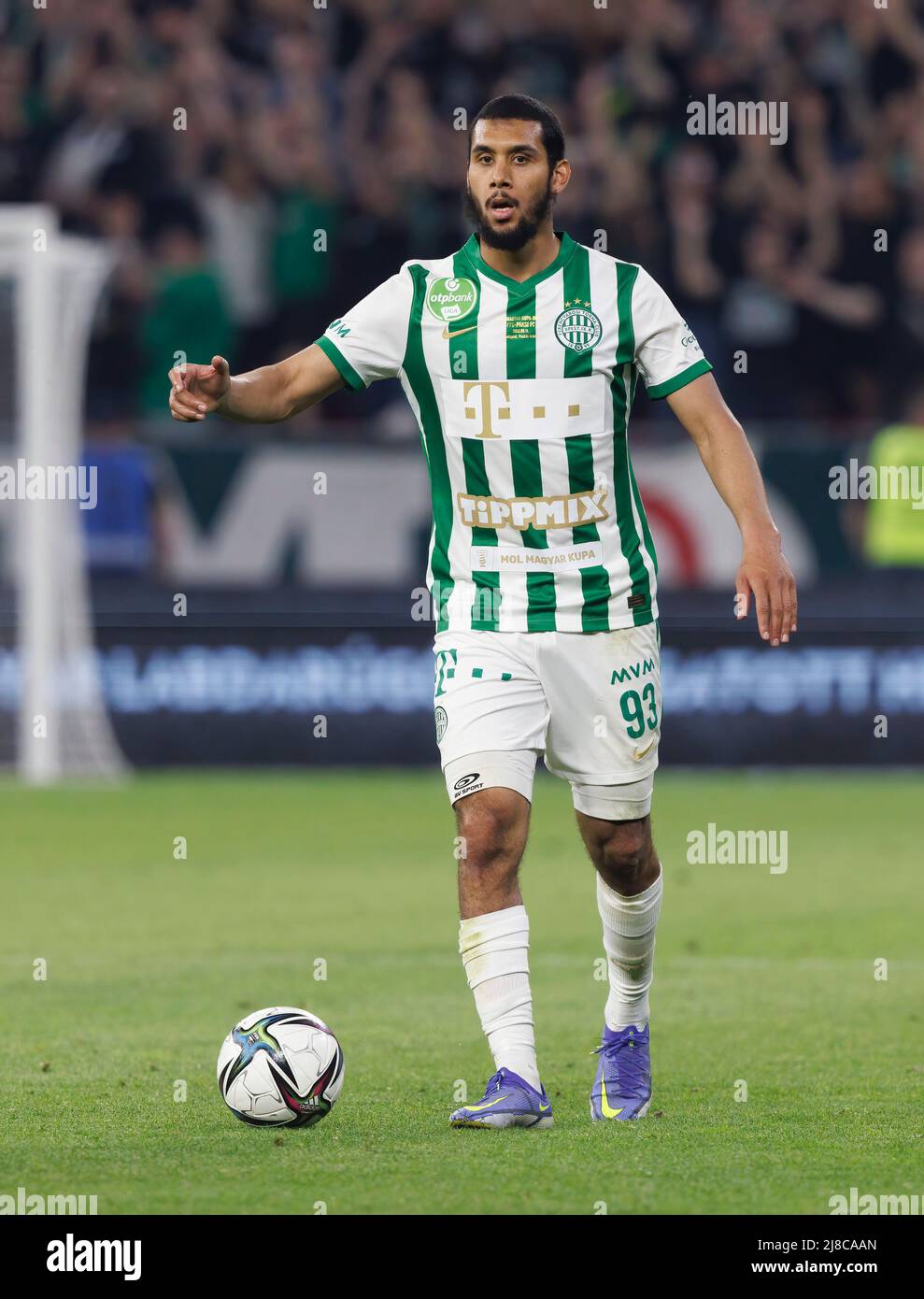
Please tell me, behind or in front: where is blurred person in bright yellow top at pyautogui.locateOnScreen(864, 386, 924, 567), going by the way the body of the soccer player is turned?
behind

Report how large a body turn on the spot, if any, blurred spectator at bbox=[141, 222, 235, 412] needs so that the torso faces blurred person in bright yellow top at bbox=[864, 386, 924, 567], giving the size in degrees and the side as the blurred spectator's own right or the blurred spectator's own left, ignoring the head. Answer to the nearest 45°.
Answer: approximately 45° to the blurred spectator's own left

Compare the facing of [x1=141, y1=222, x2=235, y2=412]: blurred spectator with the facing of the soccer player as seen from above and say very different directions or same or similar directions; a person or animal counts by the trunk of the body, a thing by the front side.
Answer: same or similar directions

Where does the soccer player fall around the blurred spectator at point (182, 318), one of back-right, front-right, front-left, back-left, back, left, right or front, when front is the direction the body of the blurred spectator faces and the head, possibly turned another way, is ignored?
front

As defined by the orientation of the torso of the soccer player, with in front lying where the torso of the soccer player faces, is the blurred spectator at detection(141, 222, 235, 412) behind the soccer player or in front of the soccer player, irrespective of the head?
behind

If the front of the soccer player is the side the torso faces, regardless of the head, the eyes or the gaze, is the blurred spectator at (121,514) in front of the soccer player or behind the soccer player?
behind

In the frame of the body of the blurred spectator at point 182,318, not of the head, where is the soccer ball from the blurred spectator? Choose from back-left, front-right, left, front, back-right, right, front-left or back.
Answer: front

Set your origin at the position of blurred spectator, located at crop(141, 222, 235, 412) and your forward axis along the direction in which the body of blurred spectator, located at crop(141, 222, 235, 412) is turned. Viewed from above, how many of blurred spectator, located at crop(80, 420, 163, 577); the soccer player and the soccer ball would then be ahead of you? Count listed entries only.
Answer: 3

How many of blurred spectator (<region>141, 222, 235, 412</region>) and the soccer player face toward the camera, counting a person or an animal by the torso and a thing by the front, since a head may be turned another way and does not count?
2

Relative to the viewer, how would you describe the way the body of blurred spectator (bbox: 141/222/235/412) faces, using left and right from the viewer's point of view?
facing the viewer

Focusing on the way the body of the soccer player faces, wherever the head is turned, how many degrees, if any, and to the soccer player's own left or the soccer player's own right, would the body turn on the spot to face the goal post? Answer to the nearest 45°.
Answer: approximately 180°
